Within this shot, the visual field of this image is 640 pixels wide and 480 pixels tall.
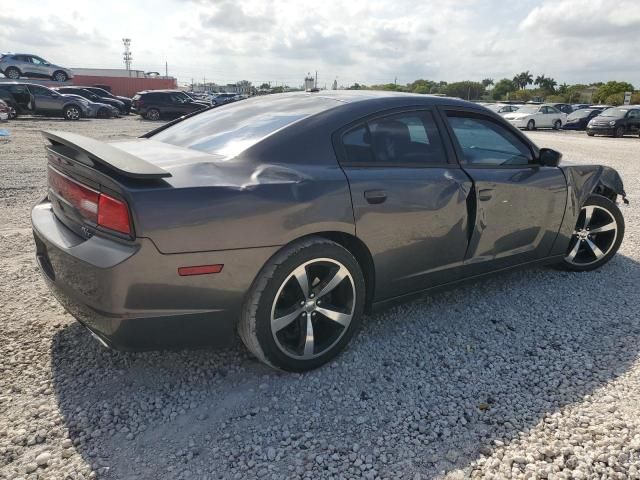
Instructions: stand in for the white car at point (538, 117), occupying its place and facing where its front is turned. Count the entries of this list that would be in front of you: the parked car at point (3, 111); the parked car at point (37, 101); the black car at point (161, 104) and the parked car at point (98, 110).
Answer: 4

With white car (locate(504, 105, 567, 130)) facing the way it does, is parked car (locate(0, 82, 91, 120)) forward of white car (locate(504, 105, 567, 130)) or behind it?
forward

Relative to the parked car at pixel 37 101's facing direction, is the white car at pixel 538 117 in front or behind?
in front

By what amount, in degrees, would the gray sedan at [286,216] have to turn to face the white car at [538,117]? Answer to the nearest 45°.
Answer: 0° — it already faces it

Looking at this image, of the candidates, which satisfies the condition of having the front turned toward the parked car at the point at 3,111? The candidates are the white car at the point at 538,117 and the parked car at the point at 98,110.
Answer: the white car

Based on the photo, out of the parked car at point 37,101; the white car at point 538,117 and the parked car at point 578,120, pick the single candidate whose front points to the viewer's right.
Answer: the parked car at point 37,101

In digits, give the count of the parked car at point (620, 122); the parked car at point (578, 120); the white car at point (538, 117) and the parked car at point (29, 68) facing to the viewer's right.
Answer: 1

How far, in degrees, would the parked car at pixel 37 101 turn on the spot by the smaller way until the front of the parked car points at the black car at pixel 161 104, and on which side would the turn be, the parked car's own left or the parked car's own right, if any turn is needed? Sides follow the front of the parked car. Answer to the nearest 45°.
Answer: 0° — it already faces it

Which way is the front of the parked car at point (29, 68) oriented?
to the viewer's right

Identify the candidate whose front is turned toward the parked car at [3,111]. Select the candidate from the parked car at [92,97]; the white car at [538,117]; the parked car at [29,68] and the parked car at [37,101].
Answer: the white car

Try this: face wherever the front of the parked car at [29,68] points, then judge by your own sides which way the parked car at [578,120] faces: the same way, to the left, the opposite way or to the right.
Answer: the opposite way

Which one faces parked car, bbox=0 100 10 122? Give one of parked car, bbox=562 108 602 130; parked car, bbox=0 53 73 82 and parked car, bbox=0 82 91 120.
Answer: parked car, bbox=562 108 602 130

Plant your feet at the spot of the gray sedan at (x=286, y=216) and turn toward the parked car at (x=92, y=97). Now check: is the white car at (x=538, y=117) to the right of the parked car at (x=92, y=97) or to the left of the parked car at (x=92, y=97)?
right

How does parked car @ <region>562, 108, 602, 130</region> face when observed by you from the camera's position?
facing the viewer and to the left of the viewer

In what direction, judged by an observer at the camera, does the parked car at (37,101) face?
facing to the right of the viewer

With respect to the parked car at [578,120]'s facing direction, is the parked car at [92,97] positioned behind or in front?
in front
